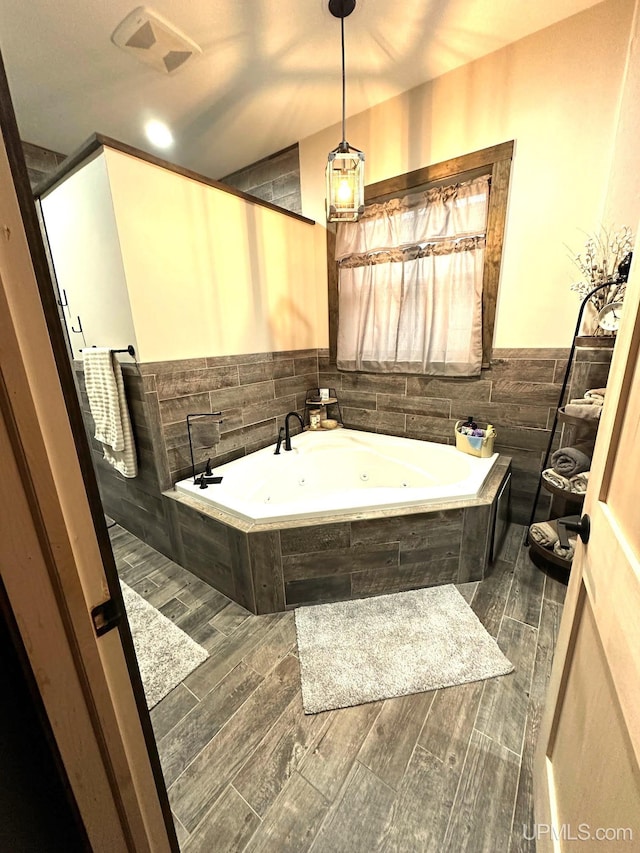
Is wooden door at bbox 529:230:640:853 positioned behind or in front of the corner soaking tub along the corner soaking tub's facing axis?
in front

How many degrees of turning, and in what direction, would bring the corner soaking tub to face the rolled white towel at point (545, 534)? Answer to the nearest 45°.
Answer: approximately 90° to its left

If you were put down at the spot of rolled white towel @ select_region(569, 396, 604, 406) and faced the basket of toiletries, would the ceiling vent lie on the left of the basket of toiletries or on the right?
left

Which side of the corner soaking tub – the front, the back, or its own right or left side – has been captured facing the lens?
front

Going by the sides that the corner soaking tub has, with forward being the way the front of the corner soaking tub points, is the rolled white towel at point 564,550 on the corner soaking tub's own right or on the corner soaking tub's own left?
on the corner soaking tub's own left

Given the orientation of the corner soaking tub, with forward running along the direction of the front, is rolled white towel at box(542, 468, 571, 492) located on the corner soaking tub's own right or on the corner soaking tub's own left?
on the corner soaking tub's own left

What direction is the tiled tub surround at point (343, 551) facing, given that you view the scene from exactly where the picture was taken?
facing the viewer

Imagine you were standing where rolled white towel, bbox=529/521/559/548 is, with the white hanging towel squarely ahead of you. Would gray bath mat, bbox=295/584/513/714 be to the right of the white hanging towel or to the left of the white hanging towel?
left

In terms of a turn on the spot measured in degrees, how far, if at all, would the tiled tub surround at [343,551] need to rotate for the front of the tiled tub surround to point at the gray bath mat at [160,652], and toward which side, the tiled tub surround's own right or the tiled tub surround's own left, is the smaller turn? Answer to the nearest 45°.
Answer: approximately 90° to the tiled tub surround's own right
